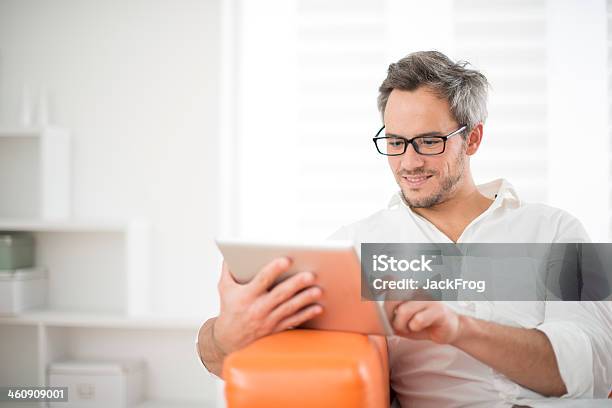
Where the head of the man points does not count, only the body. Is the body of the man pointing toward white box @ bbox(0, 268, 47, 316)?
no

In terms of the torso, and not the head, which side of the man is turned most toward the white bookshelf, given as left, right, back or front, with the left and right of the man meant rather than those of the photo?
right

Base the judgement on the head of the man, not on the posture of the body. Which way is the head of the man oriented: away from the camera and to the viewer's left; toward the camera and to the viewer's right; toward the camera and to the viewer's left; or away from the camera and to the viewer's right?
toward the camera and to the viewer's left

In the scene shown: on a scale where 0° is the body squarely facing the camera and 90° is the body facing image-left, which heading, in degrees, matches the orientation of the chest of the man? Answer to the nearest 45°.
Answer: approximately 45°

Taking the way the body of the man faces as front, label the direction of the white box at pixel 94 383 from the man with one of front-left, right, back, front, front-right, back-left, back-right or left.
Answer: right
